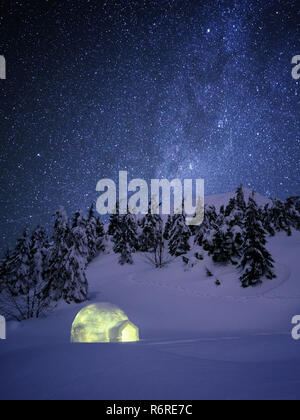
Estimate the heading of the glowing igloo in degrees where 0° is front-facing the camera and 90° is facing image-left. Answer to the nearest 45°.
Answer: approximately 315°

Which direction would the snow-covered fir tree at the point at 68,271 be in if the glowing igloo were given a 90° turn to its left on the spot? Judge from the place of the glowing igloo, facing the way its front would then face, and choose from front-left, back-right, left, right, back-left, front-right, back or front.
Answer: front-left

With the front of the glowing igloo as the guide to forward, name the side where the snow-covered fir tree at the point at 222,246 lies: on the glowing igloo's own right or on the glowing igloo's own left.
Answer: on the glowing igloo's own left

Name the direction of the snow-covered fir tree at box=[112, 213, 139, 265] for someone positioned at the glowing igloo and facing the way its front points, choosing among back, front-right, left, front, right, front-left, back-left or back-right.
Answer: back-left

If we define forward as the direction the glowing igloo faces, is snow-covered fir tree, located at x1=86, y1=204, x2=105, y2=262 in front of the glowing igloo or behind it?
behind
